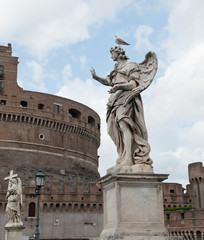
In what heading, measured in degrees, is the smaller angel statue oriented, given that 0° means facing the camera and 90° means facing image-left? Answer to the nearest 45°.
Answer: approximately 45°

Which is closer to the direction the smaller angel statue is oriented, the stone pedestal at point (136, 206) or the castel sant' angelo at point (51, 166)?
the stone pedestal

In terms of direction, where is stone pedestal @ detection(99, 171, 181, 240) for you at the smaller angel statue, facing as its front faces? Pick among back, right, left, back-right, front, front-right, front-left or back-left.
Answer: front-left

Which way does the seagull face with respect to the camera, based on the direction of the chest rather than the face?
to the viewer's left
